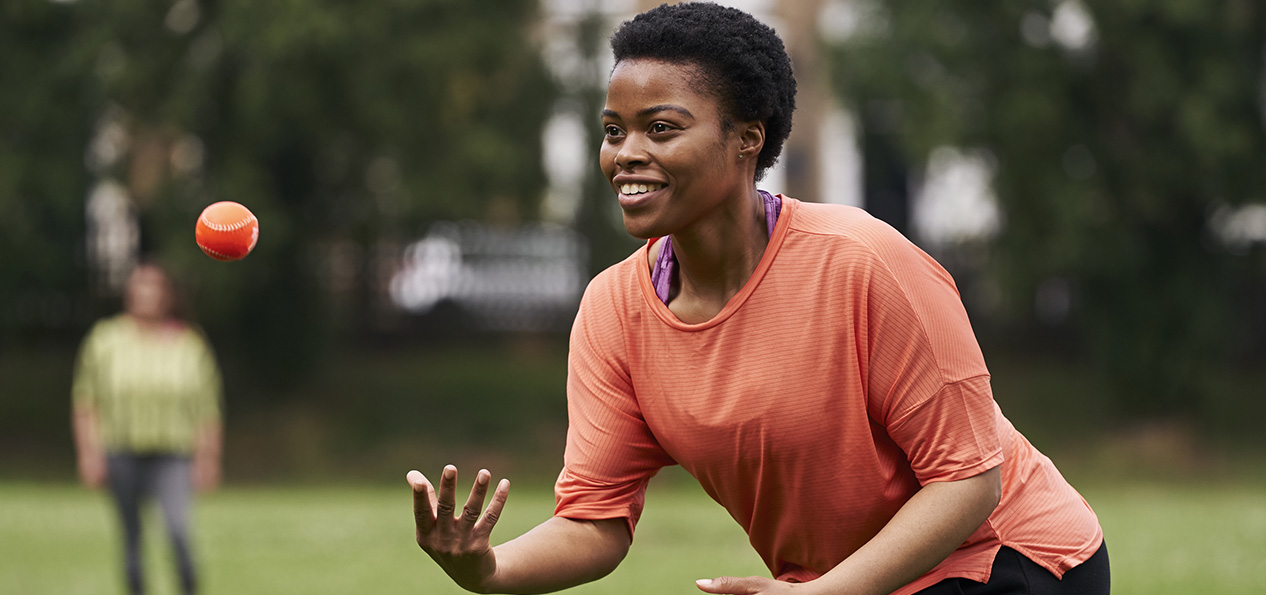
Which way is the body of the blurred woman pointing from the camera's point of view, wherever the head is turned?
toward the camera

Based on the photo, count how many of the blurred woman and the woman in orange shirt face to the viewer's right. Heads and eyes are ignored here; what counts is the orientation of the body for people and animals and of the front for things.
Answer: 0

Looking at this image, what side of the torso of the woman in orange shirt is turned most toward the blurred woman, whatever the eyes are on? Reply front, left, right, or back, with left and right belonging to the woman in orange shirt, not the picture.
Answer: right

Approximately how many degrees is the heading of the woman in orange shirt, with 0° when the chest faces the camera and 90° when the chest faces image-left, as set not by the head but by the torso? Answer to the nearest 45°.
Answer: approximately 45°

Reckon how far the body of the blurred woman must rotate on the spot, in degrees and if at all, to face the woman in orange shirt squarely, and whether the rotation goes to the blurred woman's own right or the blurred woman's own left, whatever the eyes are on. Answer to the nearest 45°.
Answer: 0° — they already face them
